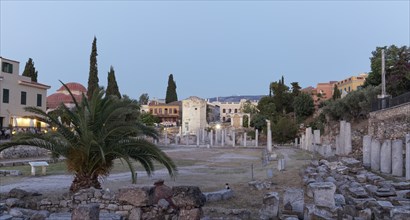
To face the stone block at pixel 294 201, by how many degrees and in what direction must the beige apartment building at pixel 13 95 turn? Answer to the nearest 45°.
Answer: approximately 45° to its right

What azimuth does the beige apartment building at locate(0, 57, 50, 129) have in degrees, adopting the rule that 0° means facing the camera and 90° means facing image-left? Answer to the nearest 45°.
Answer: approximately 315°

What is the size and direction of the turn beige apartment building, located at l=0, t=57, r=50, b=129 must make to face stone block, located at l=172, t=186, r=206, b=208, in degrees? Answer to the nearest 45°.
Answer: approximately 45° to its right

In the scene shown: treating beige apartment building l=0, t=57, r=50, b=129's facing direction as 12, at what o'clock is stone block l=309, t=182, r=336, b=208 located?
The stone block is roughly at 1 o'clock from the beige apartment building.

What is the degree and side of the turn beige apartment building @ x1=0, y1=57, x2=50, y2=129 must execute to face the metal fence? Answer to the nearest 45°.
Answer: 0° — it already faces it
